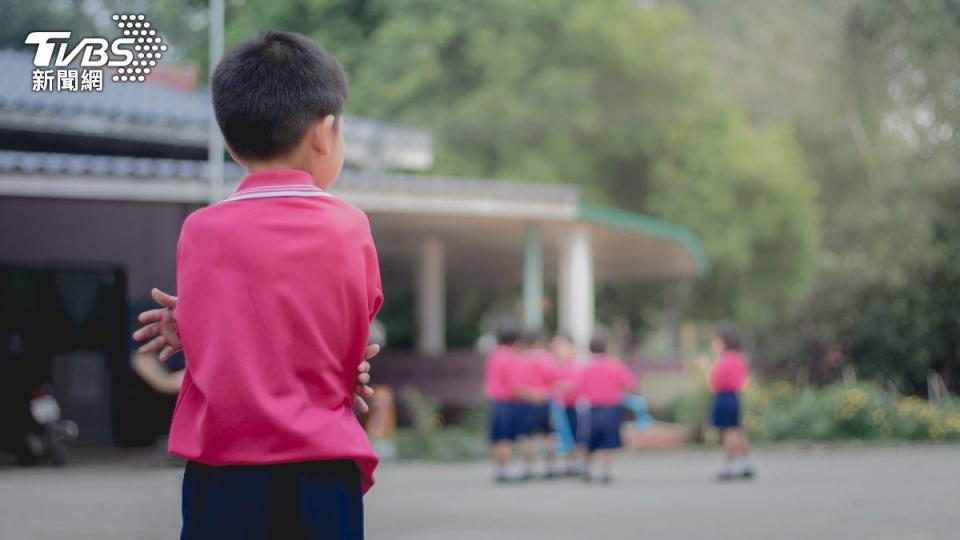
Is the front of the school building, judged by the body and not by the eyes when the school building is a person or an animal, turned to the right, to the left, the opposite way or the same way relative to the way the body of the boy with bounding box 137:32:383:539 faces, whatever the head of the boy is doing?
the opposite way

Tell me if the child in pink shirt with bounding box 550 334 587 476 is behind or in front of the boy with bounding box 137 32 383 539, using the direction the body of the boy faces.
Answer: in front

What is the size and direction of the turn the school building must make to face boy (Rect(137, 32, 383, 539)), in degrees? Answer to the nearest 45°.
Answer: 0° — it already faces them

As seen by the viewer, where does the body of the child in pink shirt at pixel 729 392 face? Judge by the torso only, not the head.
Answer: to the viewer's left

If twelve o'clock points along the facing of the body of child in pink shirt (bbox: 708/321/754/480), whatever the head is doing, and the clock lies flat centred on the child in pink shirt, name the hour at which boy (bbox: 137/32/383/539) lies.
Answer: The boy is roughly at 9 o'clock from the child in pink shirt.

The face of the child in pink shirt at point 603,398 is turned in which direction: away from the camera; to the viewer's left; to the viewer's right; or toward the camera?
away from the camera

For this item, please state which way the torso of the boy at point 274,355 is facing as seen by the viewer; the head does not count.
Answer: away from the camera

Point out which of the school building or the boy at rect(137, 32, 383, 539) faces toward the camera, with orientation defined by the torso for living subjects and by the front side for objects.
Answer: the school building

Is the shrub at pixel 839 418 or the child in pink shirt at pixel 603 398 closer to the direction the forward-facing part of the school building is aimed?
the child in pink shirt

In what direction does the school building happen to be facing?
toward the camera

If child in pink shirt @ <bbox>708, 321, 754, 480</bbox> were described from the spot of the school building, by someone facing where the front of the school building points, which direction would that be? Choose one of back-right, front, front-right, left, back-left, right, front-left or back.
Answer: front-left

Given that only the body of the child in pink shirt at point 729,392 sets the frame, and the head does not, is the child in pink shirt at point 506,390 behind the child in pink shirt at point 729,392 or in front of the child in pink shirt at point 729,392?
in front

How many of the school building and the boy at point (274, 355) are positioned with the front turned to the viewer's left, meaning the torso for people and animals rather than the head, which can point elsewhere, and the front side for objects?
0

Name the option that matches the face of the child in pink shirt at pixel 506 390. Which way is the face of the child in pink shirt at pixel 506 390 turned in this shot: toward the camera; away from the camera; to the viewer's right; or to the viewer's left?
away from the camera

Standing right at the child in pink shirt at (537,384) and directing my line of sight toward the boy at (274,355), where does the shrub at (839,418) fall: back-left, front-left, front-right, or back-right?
back-left

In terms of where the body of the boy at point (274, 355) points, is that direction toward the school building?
yes
